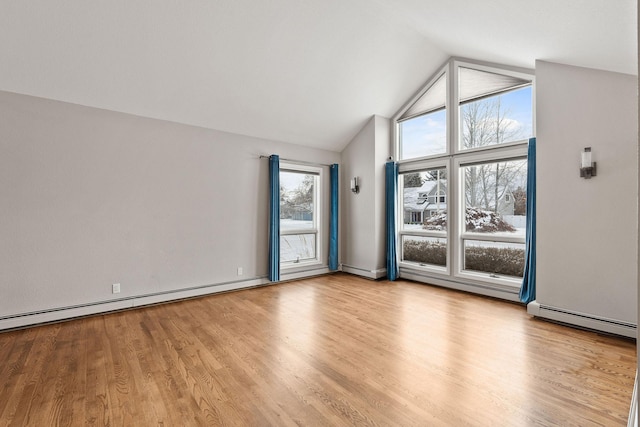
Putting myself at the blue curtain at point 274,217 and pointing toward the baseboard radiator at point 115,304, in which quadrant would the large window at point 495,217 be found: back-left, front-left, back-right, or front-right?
back-left

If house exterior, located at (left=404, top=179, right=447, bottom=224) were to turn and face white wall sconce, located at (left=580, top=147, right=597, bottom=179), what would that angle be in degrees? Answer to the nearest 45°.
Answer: approximately 45° to its left

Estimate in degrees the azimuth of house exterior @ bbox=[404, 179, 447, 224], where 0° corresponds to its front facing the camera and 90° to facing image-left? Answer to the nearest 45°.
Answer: approximately 0°

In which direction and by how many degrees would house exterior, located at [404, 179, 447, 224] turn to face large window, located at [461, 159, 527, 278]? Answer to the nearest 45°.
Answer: approximately 45° to its left

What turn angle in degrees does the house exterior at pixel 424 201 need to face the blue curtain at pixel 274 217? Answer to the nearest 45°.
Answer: approximately 45° to its right
